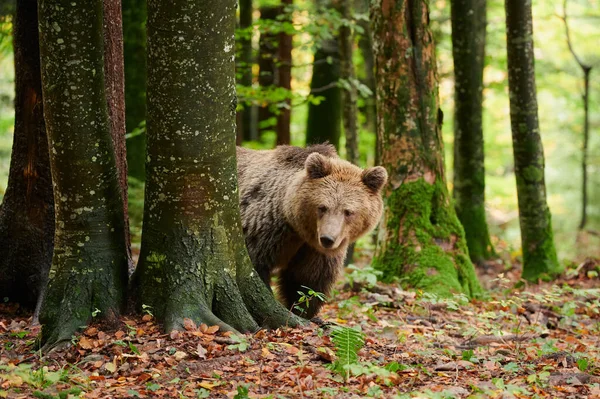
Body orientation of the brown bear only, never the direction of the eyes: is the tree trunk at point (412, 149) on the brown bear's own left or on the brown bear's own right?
on the brown bear's own left

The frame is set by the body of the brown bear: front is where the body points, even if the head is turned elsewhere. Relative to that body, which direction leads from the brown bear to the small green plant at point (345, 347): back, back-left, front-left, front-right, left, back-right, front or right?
front-right

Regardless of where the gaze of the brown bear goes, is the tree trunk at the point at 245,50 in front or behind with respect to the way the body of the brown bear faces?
behind

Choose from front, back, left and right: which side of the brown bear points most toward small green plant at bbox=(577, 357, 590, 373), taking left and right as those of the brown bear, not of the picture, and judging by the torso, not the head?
front

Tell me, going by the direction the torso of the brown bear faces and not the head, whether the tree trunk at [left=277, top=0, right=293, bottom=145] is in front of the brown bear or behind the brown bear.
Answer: behind

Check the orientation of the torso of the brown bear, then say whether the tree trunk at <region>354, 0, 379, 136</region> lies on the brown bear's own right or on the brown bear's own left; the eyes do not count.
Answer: on the brown bear's own left

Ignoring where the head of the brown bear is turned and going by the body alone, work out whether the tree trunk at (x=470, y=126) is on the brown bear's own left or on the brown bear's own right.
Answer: on the brown bear's own left

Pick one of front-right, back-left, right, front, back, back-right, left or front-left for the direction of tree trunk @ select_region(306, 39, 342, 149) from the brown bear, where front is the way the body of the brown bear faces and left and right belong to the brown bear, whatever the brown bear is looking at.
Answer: back-left

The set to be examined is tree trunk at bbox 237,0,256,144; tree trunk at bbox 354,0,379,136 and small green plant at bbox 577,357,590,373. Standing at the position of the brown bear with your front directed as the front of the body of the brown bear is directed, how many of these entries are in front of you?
1

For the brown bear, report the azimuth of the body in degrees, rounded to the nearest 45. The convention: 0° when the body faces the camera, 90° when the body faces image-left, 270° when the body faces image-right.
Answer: approximately 315°

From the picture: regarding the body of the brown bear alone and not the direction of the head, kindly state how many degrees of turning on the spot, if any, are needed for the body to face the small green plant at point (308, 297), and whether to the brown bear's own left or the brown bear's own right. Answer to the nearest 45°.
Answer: approximately 45° to the brown bear's own right

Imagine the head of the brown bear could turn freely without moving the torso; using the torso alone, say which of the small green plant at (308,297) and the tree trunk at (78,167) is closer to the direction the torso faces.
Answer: the small green plant

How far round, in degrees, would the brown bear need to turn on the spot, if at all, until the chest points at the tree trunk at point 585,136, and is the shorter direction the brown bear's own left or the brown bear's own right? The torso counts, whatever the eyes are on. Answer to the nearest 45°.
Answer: approximately 90° to the brown bear's own left

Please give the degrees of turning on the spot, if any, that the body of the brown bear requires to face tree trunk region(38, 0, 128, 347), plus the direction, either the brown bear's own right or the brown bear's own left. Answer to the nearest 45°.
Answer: approximately 90° to the brown bear's own right
